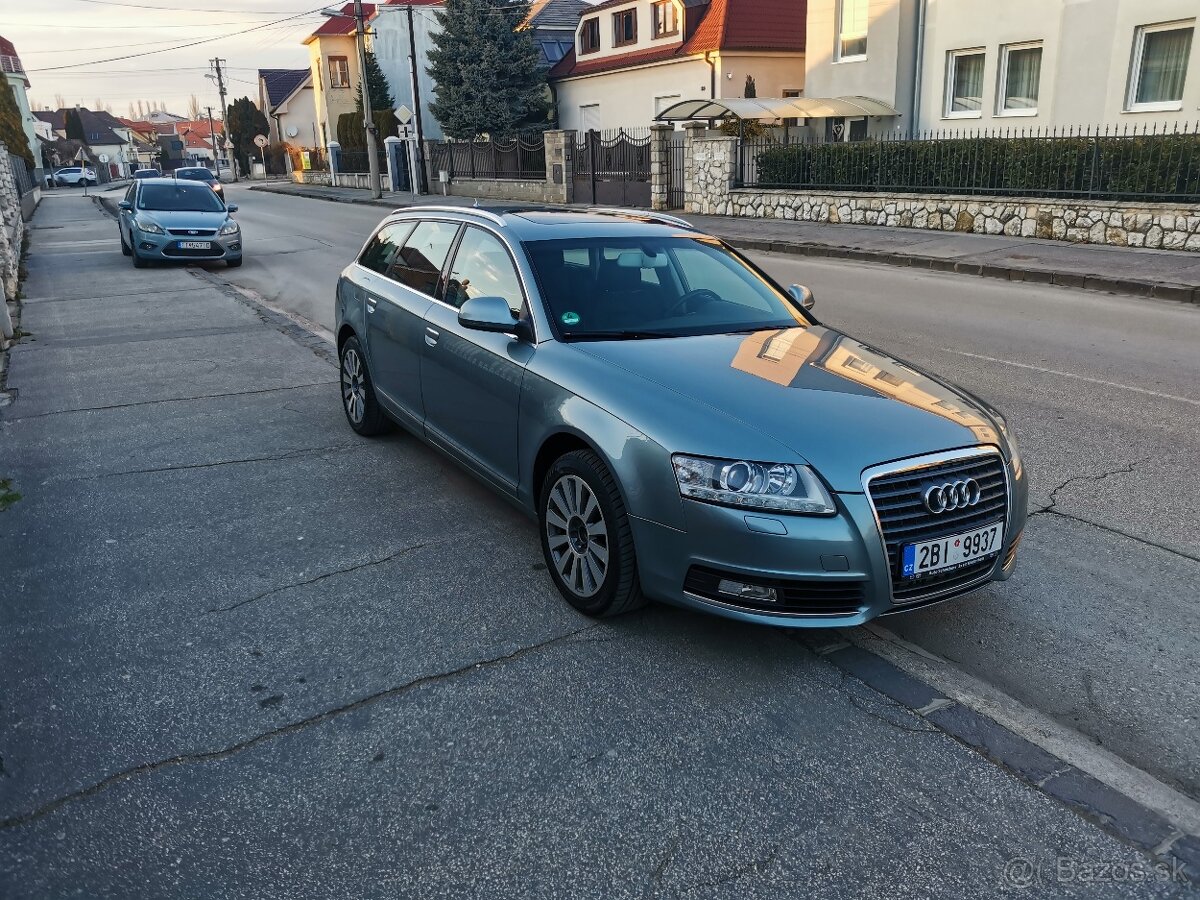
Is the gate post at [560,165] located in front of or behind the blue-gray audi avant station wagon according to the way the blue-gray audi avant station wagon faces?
behind

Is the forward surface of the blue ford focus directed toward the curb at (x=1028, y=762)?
yes

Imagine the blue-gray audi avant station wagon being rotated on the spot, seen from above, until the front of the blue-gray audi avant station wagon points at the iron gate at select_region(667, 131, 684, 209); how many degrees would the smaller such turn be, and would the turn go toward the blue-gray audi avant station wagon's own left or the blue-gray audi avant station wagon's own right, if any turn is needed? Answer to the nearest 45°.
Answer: approximately 135° to the blue-gray audi avant station wagon's own left

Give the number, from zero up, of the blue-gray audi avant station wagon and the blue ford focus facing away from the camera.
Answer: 0

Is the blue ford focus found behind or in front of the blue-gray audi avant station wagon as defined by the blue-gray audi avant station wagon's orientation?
behind

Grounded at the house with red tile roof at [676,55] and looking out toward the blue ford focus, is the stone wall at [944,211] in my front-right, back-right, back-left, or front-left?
front-left

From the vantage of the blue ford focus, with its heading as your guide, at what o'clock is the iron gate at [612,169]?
The iron gate is roughly at 8 o'clock from the blue ford focus.

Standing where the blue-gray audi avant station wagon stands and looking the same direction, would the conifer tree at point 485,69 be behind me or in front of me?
behind

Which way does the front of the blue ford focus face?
toward the camera

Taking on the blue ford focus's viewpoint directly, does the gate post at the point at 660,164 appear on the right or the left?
on its left

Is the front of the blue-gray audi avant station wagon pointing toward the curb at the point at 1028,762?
yes

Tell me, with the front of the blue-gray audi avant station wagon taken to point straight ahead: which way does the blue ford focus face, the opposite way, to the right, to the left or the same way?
the same way

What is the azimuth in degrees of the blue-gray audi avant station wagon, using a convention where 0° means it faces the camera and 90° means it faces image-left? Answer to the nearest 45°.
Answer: approximately 315°

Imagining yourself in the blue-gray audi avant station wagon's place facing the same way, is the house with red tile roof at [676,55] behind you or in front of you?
behind
